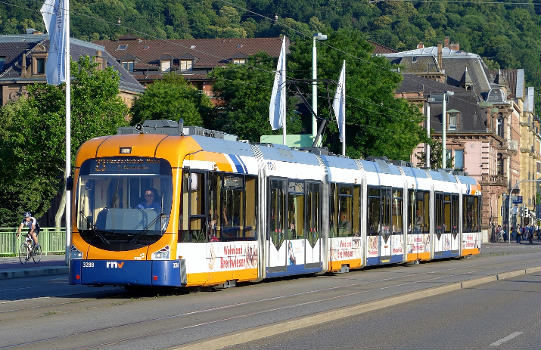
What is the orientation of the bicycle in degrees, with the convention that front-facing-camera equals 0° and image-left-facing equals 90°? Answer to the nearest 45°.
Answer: approximately 45°

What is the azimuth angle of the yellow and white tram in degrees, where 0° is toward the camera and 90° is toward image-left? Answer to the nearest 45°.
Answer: approximately 45°

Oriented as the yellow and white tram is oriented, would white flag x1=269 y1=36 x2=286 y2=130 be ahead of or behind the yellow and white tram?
behind

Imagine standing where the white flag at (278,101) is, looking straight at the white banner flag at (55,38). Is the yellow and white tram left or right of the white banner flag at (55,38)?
left

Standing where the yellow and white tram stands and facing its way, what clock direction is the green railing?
The green railing is roughly at 4 o'clock from the yellow and white tram.
